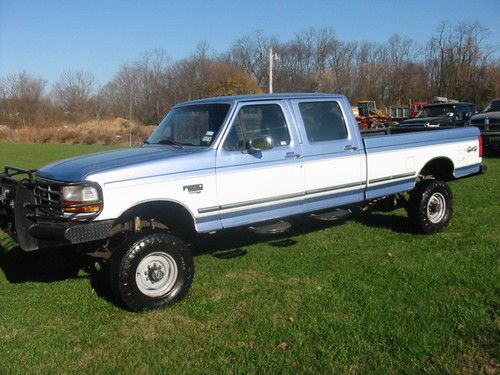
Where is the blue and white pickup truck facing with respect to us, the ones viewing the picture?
facing the viewer and to the left of the viewer
